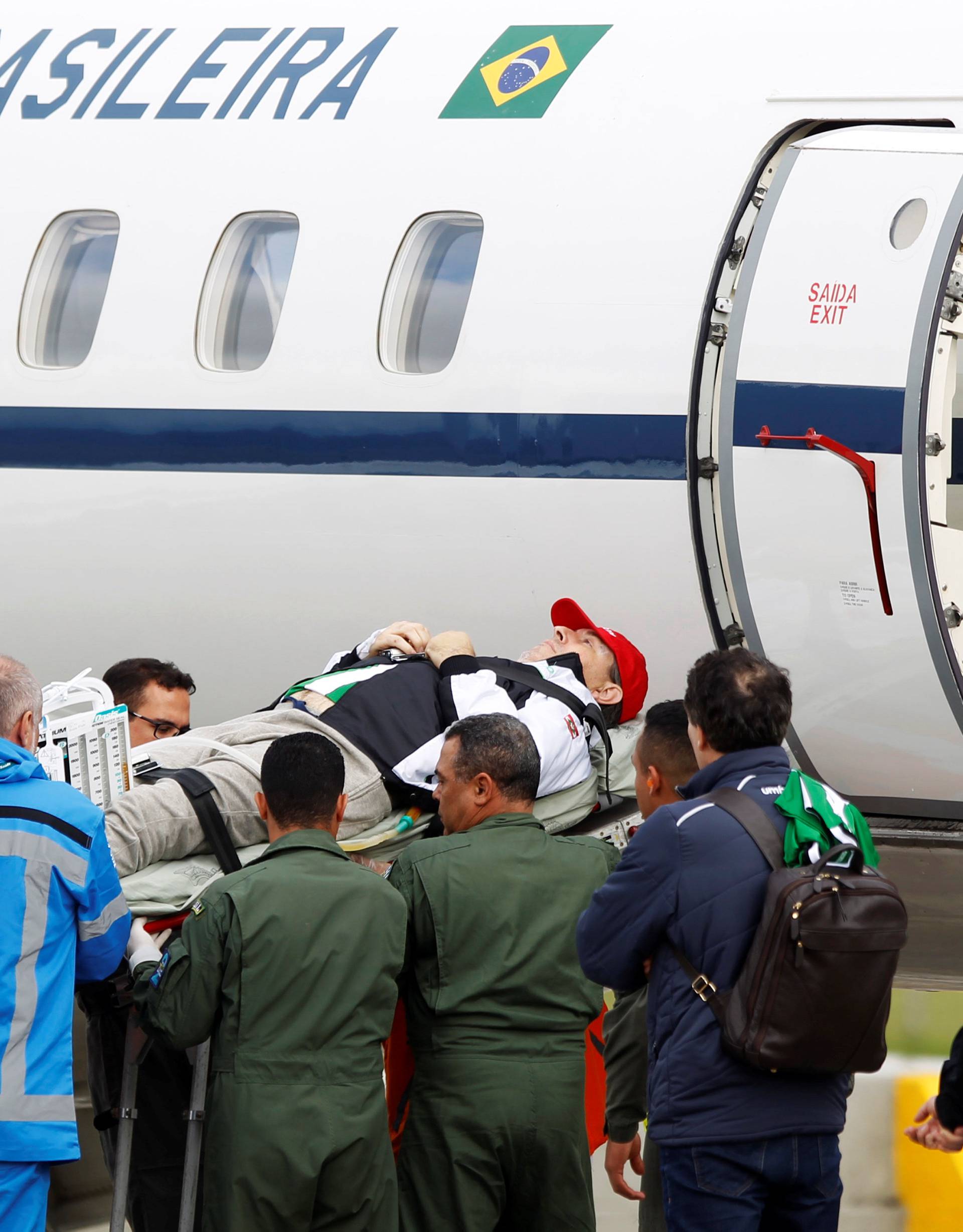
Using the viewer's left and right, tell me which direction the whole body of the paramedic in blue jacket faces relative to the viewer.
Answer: facing away from the viewer

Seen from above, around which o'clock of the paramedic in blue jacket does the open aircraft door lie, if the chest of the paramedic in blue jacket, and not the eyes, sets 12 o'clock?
The open aircraft door is roughly at 2 o'clock from the paramedic in blue jacket.

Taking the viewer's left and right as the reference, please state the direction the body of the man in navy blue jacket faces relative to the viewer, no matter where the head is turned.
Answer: facing away from the viewer and to the left of the viewer

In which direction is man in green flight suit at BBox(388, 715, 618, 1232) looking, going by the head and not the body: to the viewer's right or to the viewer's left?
to the viewer's left

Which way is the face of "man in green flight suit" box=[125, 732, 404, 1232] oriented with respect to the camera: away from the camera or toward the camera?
away from the camera

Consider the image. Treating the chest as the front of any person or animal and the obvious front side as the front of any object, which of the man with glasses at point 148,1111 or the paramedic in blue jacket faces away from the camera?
the paramedic in blue jacket

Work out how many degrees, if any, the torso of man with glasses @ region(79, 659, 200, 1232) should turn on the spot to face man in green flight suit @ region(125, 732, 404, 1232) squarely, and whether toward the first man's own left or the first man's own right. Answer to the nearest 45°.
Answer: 0° — they already face them

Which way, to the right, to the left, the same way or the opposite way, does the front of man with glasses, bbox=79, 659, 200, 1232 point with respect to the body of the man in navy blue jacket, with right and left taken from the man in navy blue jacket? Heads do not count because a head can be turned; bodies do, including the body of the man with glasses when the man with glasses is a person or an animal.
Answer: the opposite way

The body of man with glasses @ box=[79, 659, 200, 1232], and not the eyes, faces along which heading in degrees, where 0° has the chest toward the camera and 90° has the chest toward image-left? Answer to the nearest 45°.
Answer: approximately 315°

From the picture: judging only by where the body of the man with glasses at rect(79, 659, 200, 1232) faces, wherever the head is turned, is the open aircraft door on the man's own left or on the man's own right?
on the man's own left
